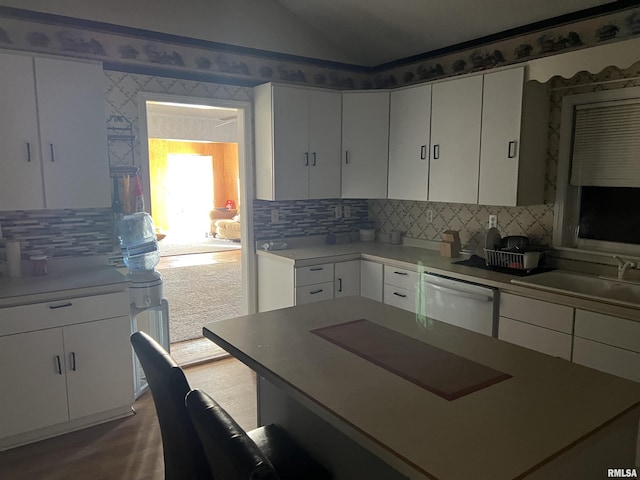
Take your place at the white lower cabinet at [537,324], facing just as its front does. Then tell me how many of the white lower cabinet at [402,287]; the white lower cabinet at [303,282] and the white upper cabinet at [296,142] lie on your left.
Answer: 0

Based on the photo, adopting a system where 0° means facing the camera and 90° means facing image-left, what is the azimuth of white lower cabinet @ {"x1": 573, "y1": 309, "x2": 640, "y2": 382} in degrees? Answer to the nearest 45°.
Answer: approximately 45°

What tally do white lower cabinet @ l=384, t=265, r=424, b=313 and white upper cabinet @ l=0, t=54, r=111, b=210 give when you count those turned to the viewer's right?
0

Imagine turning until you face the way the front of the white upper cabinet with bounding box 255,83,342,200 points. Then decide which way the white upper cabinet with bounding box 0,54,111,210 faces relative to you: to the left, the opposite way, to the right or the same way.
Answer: the same way

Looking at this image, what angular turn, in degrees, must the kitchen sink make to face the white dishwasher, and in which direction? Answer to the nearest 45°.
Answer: approximately 45° to its right

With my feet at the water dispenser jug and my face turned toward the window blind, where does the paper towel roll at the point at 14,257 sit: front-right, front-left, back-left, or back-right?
back-right

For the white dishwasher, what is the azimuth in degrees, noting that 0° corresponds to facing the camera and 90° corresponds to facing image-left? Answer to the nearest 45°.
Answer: approximately 45°

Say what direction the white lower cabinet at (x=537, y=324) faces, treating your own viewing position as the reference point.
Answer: facing the viewer and to the left of the viewer

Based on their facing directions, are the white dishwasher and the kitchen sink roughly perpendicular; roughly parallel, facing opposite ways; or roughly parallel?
roughly parallel

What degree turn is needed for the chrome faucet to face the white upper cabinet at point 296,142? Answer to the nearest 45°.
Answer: approximately 45° to its right

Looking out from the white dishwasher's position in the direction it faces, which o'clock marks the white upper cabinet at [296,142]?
The white upper cabinet is roughly at 2 o'clock from the white dishwasher.

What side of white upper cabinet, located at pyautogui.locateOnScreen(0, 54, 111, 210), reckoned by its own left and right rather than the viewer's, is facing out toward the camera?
front

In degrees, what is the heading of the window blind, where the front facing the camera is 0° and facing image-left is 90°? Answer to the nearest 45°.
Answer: approximately 45°

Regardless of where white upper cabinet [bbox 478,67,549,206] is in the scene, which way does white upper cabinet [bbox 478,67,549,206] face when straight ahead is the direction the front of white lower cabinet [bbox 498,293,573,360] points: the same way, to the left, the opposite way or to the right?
the same way
